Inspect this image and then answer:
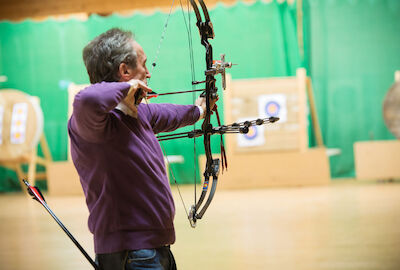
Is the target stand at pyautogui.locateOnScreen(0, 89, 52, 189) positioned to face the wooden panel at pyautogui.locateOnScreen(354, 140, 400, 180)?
no

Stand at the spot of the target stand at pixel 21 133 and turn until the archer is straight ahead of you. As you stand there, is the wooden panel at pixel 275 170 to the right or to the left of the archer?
left

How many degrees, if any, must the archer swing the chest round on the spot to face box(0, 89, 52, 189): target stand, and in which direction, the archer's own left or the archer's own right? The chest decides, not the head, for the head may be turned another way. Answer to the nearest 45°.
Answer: approximately 90° to the archer's own left

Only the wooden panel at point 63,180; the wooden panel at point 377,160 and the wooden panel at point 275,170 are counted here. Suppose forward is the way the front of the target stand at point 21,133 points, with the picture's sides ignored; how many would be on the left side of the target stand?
3

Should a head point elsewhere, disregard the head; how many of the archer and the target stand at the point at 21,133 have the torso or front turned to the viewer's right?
1

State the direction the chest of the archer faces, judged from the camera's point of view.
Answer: to the viewer's right

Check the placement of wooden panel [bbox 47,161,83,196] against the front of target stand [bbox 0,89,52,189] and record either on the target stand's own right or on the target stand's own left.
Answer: on the target stand's own left

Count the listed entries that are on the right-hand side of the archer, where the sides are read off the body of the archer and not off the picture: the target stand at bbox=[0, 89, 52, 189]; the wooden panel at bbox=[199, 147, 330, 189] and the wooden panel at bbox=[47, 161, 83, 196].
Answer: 0

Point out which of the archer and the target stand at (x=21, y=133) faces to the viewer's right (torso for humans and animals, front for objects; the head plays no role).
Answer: the archer

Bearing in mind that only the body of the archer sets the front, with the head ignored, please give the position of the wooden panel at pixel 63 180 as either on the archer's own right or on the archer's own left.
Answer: on the archer's own left

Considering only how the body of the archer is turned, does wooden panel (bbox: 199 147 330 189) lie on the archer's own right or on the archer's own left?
on the archer's own left
